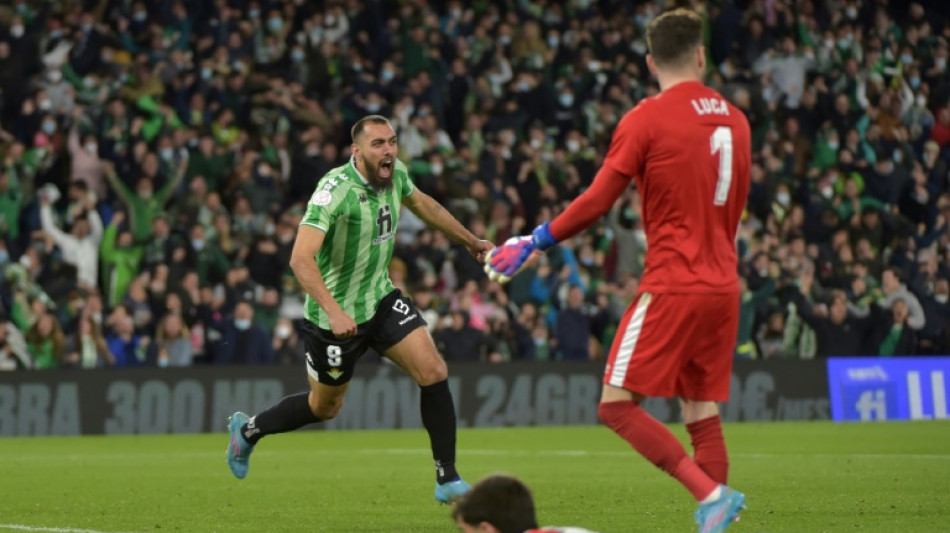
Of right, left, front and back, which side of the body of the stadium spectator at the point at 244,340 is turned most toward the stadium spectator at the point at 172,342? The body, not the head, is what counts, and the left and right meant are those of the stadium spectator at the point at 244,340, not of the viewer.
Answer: right

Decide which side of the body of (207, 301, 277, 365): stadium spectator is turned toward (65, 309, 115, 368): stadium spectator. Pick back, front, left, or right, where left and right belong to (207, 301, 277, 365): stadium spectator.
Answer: right

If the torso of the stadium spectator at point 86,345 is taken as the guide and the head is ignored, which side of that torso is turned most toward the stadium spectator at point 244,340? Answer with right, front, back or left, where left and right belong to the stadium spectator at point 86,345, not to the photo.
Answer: left

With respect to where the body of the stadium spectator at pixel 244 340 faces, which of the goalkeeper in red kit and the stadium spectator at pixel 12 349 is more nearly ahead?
the goalkeeper in red kit

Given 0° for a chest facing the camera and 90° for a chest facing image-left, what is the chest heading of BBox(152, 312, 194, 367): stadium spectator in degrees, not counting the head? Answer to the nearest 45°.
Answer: approximately 0°

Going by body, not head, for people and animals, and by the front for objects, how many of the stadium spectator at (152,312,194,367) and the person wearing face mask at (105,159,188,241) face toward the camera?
2

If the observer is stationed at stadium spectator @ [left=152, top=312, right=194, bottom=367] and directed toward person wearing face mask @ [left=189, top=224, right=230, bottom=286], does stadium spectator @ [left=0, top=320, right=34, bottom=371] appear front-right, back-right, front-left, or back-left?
back-left
